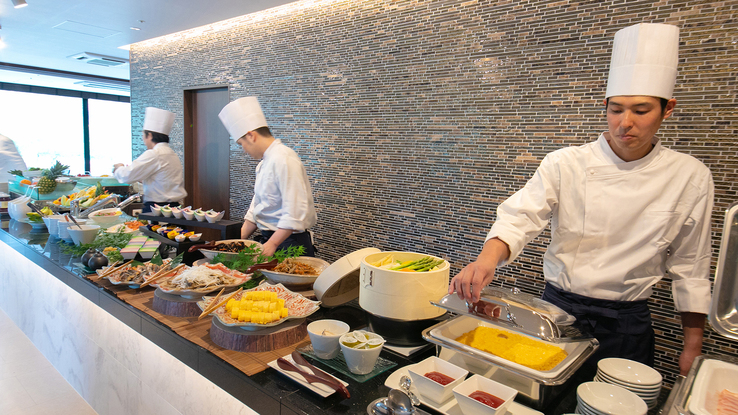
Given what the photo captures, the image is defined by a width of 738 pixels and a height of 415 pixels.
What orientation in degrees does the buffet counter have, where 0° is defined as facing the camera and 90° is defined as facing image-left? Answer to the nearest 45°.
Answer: approximately 45°

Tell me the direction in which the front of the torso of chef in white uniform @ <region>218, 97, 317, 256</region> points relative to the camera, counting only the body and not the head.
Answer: to the viewer's left

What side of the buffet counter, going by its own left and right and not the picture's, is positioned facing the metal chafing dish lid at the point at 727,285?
left

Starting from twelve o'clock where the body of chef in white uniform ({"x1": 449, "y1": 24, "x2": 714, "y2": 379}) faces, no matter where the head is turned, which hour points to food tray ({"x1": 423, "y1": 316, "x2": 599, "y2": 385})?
The food tray is roughly at 1 o'clock from the chef in white uniform.

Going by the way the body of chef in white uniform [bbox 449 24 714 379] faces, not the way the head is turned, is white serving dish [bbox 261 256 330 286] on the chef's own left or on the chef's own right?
on the chef's own right

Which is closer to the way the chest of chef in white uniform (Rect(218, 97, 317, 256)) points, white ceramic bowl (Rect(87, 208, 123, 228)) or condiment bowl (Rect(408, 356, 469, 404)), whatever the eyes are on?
the white ceramic bowl

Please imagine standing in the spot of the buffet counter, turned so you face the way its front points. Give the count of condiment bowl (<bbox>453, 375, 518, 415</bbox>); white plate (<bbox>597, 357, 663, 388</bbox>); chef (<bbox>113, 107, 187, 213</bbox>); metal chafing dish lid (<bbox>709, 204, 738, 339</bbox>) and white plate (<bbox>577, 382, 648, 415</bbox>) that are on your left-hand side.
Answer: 4

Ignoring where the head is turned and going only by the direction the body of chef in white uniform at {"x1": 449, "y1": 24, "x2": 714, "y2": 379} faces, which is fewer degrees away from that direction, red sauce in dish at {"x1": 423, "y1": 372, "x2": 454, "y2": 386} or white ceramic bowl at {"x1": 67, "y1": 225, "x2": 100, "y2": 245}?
the red sauce in dish

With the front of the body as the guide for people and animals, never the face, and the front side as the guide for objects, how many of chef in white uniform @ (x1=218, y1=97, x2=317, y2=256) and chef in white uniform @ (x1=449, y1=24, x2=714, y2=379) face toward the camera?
1

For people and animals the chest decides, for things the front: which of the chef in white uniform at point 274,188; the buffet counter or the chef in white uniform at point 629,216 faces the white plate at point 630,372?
the chef in white uniform at point 629,216

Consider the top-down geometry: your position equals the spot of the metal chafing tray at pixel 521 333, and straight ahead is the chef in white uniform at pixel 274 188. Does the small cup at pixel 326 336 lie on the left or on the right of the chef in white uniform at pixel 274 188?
left

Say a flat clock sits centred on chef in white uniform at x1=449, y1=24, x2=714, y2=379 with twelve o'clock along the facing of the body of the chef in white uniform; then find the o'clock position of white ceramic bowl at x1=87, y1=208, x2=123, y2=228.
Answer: The white ceramic bowl is roughly at 3 o'clock from the chef in white uniform.
